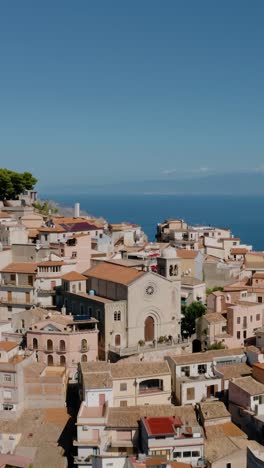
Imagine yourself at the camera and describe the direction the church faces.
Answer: facing the viewer and to the right of the viewer

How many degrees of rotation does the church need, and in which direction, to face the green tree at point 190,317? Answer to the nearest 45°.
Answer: approximately 90° to its left
